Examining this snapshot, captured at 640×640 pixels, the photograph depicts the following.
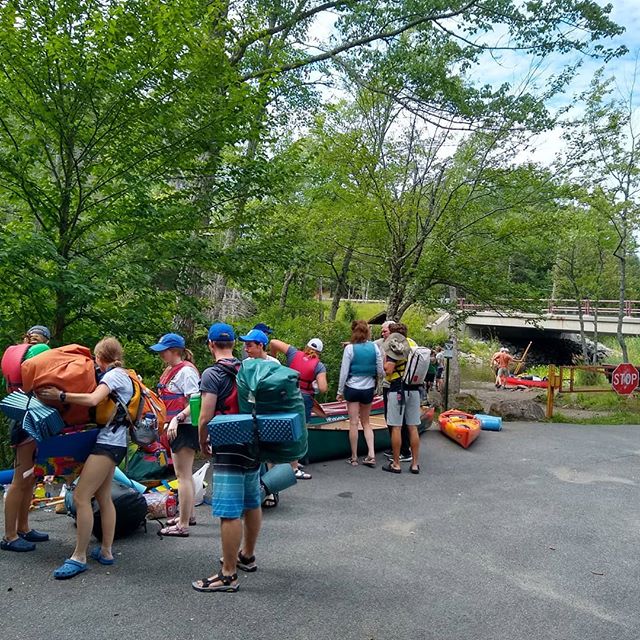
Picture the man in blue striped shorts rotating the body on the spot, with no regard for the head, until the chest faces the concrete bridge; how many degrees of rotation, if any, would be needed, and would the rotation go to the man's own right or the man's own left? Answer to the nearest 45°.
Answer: approximately 90° to the man's own right

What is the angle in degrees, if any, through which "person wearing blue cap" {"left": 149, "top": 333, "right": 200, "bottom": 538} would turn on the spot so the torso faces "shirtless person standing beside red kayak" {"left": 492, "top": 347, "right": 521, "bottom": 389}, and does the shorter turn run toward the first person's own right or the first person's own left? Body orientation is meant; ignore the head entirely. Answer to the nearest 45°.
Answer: approximately 135° to the first person's own right

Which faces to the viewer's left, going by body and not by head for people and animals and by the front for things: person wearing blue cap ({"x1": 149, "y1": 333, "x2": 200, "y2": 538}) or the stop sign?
the person wearing blue cap

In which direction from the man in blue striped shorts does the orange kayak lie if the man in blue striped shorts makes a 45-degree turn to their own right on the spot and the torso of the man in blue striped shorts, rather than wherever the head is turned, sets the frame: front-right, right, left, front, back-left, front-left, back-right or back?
front-right

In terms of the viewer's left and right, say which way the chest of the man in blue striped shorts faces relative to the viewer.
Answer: facing away from the viewer and to the left of the viewer

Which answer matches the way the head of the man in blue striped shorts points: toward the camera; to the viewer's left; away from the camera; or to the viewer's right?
away from the camera

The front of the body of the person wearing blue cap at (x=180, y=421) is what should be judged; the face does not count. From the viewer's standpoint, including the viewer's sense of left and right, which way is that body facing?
facing to the left of the viewer

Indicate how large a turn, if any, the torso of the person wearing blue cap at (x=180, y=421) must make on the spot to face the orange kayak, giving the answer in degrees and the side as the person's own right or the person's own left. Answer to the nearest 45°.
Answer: approximately 135° to the person's own right
